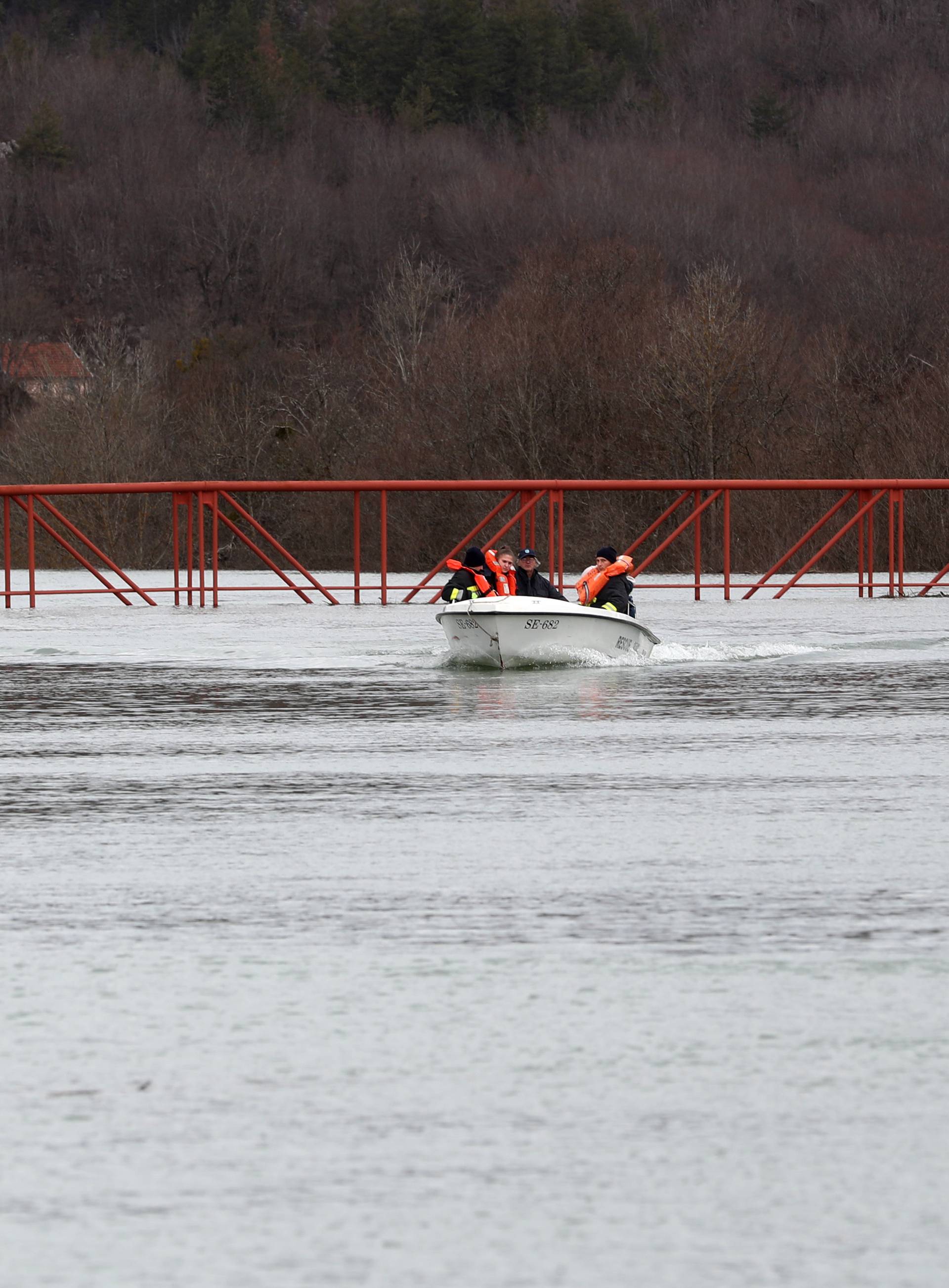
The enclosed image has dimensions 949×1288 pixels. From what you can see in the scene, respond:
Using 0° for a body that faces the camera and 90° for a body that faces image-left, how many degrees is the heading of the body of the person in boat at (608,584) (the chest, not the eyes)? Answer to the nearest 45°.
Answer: approximately 45°

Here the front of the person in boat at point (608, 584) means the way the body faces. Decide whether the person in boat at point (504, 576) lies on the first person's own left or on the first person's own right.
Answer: on the first person's own right

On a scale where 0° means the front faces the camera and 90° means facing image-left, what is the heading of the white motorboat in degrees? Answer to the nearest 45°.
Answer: approximately 45°

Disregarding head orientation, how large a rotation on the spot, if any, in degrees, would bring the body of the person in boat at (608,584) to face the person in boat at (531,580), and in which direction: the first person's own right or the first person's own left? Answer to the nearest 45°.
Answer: approximately 45° to the first person's own right
